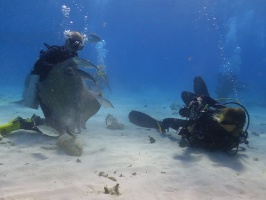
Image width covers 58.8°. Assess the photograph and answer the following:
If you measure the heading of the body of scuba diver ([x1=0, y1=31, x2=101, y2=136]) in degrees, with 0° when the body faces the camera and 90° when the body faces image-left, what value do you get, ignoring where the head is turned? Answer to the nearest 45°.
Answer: approximately 270°

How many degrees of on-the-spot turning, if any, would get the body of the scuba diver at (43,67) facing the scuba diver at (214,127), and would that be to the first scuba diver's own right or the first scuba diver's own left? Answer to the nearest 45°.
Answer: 0° — they already face them
